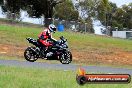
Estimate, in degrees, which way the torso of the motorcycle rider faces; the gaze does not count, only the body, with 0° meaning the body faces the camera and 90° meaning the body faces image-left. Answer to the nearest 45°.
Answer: approximately 270°

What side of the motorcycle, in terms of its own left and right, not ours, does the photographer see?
right
